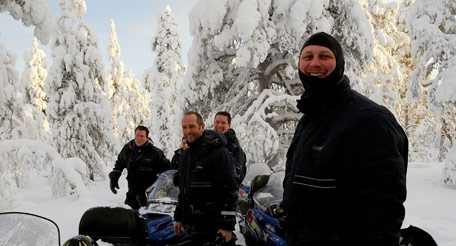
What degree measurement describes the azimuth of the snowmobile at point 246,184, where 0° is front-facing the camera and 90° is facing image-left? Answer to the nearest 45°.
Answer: approximately 45°

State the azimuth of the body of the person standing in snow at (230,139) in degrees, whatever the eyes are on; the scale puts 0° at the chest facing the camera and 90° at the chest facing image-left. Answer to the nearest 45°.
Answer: approximately 45°

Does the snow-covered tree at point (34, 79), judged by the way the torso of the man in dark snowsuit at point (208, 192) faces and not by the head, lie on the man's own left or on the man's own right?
on the man's own right

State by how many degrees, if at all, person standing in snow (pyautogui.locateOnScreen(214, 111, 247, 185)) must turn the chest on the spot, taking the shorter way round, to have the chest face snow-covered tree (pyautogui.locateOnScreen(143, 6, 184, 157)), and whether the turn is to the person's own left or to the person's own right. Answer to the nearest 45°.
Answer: approximately 135° to the person's own right

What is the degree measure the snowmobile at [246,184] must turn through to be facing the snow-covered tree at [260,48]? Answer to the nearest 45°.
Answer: approximately 135° to its right

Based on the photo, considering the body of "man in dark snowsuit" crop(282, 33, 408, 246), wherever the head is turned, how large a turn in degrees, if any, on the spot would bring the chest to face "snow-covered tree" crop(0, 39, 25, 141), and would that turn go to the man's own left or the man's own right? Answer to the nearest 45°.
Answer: approximately 90° to the man's own right
